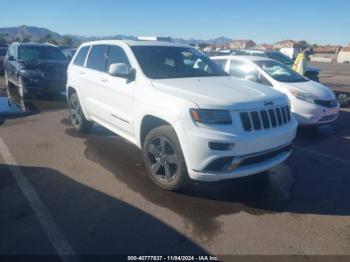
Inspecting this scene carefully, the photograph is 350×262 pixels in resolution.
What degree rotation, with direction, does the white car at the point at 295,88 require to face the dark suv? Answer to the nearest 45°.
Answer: approximately 135° to its right

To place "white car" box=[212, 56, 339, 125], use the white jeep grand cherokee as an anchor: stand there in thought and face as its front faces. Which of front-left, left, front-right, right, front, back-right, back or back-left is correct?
left

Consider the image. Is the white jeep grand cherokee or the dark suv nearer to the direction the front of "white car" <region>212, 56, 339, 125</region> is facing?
the white jeep grand cherokee

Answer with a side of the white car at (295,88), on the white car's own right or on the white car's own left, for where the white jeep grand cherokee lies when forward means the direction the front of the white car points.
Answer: on the white car's own right

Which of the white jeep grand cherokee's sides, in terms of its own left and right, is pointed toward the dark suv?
back

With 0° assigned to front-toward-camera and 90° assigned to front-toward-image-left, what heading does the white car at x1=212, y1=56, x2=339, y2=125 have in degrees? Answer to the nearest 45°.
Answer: approximately 315°
